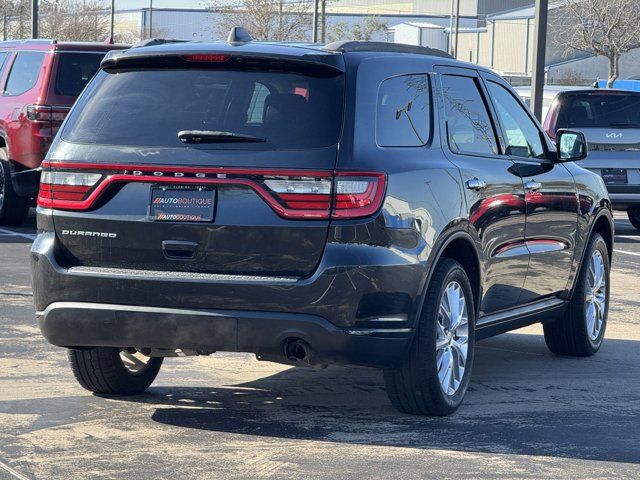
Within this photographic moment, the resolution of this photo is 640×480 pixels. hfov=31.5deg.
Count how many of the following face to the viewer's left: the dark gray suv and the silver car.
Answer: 0

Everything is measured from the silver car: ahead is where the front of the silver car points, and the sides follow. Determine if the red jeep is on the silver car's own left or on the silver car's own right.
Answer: on the silver car's own left

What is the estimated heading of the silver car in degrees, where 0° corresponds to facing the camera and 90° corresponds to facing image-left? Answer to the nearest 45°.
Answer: approximately 180°

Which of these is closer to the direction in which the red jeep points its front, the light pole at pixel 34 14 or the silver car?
the light pole

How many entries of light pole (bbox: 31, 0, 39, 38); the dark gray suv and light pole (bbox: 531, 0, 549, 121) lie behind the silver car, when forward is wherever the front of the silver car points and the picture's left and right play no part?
1

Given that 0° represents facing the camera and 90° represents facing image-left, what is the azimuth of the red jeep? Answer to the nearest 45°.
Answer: approximately 135°

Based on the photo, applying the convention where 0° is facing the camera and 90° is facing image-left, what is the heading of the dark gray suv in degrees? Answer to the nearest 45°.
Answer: approximately 225°

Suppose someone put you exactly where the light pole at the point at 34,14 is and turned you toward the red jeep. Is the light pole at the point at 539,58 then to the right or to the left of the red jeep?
left

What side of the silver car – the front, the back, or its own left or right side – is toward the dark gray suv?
back

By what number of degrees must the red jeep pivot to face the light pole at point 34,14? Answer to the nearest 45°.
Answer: approximately 45° to its right

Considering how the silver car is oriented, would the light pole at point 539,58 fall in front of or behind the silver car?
in front

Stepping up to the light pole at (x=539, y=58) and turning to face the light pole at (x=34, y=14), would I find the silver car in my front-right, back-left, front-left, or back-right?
back-left
